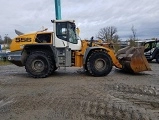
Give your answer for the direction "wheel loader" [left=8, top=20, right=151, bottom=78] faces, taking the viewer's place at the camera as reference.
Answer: facing to the right of the viewer
